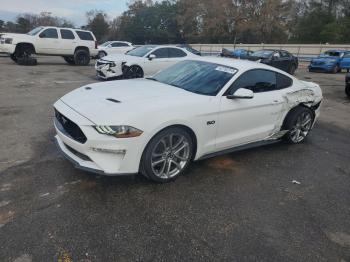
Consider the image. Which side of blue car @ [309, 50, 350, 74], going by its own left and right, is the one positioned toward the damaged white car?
front

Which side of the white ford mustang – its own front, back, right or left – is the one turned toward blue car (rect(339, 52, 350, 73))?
back

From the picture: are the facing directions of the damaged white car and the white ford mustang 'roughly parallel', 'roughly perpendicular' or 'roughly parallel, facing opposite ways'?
roughly parallel

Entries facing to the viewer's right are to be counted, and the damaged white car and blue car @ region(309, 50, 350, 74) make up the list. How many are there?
0

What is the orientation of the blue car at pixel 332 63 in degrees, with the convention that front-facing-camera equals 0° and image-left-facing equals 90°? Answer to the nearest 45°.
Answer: approximately 45°

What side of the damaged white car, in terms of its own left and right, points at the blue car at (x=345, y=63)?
back

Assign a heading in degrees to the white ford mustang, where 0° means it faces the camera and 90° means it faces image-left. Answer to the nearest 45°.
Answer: approximately 45°

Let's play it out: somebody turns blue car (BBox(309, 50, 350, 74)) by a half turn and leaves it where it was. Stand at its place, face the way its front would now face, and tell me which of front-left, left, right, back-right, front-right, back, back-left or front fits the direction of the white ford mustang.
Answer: back-right
